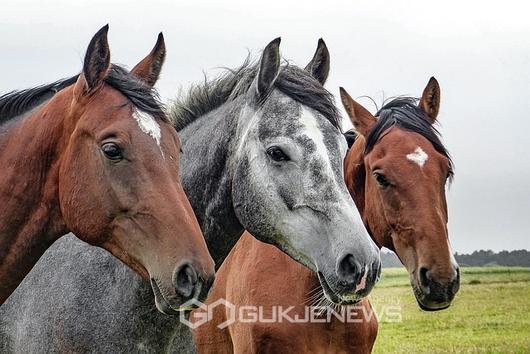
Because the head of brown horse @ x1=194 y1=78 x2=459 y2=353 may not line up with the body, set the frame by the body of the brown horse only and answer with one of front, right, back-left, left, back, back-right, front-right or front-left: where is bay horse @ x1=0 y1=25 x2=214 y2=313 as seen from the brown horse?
right

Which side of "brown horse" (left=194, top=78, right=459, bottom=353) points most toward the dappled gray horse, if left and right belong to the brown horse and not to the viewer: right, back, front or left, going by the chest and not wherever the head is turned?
right

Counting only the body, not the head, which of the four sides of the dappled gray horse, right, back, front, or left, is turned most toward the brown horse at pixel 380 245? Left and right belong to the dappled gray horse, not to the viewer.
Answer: left

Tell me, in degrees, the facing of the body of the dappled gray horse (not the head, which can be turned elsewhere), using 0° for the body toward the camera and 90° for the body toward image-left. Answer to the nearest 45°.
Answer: approximately 315°

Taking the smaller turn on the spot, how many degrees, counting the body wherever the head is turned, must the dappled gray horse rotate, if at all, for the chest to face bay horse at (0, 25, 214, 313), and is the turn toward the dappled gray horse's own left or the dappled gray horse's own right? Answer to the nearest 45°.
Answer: approximately 90° to the dappled gray horse's own right

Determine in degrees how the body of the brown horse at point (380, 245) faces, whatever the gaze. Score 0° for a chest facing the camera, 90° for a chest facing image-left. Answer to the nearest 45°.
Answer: approximately 315°
